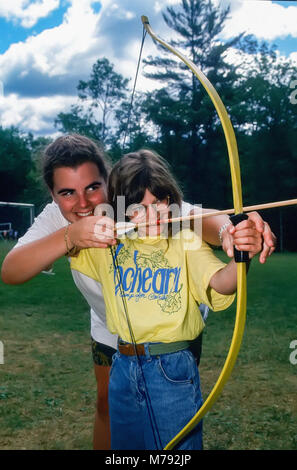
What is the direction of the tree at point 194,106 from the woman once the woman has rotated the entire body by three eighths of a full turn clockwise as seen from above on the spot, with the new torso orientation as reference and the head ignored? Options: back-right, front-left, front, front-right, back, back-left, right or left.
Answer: right

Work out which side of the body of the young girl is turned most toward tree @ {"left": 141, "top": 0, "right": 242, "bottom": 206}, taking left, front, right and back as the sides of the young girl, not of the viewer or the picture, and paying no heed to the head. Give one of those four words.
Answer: back

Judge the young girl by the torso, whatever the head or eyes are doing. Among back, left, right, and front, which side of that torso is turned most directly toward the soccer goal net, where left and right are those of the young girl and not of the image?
back

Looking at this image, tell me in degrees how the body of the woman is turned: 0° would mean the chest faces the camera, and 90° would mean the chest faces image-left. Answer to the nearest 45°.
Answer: approximately 315°

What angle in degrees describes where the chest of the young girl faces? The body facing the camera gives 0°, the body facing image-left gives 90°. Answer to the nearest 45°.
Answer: approximately 0°

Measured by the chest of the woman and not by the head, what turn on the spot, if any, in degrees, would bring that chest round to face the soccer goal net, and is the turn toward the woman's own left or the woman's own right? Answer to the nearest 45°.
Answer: approximately 135° to the woman's own left
